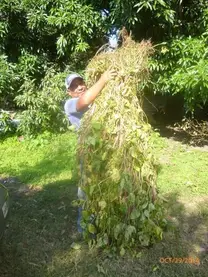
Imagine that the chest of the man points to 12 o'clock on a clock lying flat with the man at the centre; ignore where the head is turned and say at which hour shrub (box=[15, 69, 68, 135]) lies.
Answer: The shrub is roughly at 7 o'clock from the man.

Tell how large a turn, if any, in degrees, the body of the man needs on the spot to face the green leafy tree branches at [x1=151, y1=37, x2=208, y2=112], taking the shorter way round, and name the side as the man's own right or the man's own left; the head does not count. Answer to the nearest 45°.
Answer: approximately 90° to the man's own left

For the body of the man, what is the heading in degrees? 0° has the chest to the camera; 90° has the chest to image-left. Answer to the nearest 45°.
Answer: approximately 315°
